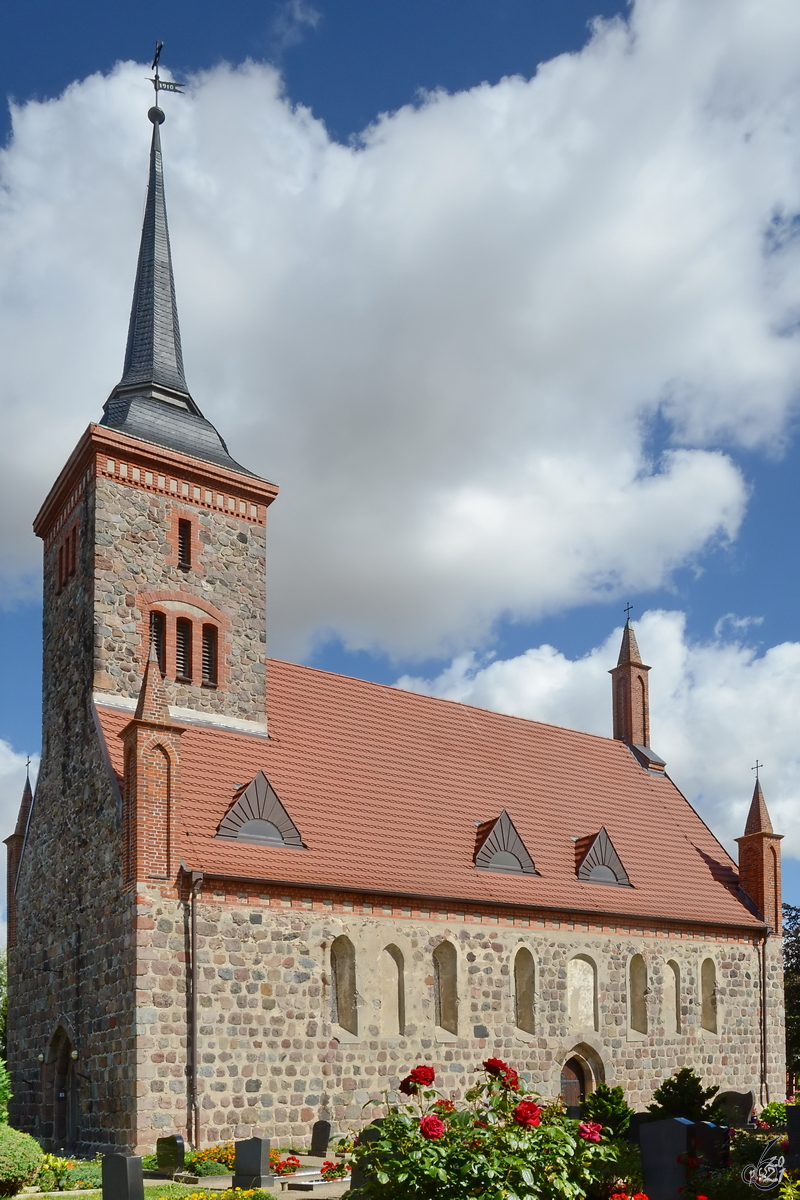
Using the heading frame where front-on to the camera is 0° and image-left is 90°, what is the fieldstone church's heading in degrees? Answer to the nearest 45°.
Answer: approximately 45°

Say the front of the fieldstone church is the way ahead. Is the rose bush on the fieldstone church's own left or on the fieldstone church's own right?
on the fieldstone church's own left
